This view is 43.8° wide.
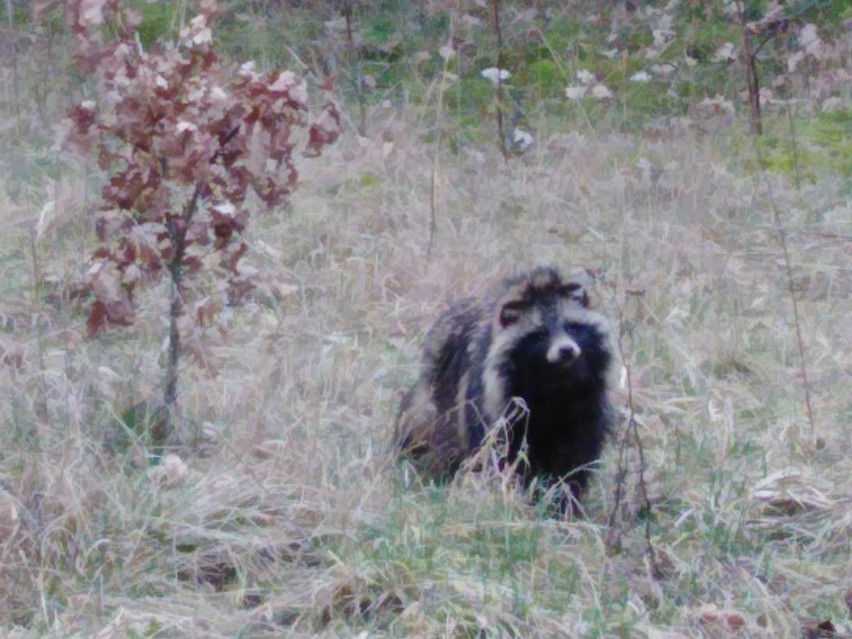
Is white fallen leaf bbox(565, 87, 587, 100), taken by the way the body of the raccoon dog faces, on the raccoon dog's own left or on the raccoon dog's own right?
on the raccoon dog's own left

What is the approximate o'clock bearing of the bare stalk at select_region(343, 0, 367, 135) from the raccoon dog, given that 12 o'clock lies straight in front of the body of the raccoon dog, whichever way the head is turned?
The bare stalk is roughly at 7 o'clock from the raccoon dog.

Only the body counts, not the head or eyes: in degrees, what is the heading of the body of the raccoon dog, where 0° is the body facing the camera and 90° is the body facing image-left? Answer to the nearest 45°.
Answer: approximately 315°
